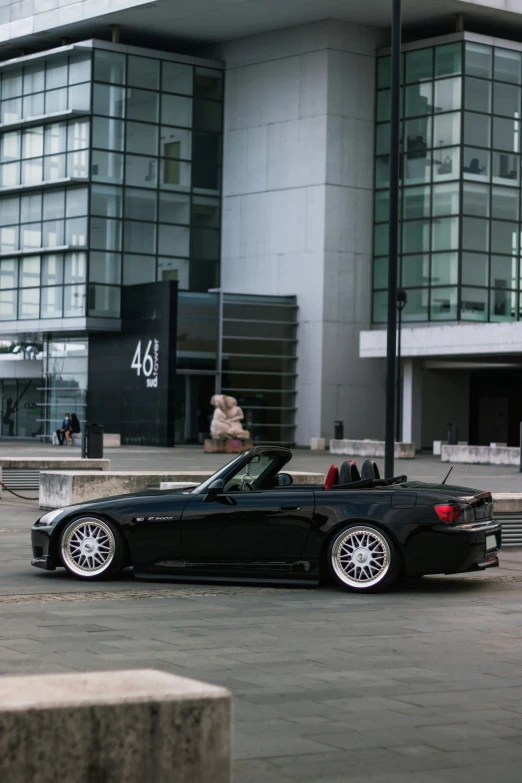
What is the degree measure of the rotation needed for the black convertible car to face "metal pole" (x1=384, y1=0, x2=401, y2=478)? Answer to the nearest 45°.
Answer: approximately 90° to its right

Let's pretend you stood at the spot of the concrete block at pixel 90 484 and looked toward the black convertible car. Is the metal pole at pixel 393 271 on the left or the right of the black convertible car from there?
left

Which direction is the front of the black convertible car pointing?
to the viewer's left

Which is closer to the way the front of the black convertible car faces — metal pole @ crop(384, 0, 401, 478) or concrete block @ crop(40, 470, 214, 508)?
the concrete block

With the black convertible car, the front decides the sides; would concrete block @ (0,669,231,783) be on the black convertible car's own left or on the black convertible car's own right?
on the black convertible car's own left

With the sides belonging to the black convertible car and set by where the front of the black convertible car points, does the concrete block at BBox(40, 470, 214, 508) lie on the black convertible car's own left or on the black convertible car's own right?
on the black convertible car's own right
